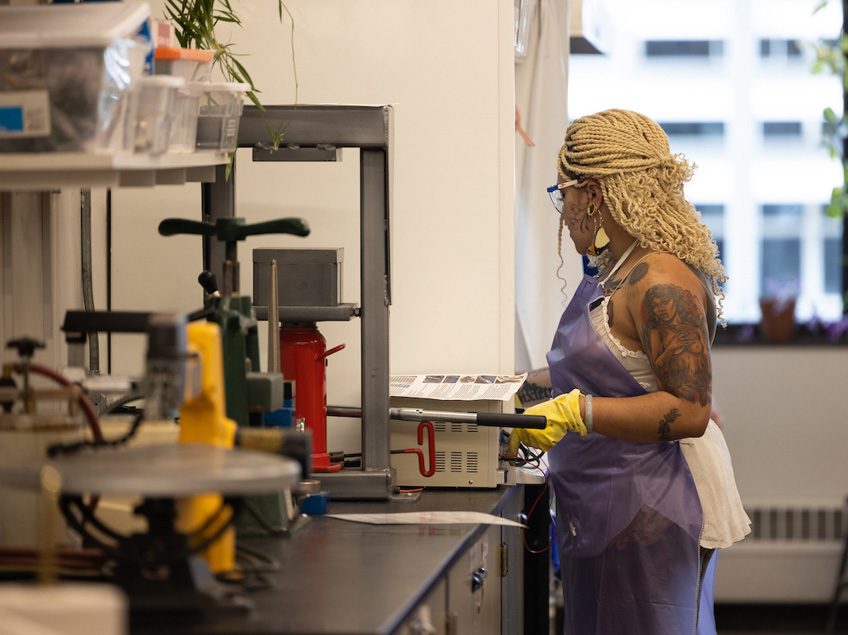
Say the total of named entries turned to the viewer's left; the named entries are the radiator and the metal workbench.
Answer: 0

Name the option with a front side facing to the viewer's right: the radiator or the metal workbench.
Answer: the metal workbench

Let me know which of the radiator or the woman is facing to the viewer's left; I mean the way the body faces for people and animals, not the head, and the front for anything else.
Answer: the woman

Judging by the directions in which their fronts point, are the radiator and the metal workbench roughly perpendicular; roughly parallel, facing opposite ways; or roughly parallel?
roughly perpendicular

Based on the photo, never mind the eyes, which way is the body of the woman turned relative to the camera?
to the viewer's left

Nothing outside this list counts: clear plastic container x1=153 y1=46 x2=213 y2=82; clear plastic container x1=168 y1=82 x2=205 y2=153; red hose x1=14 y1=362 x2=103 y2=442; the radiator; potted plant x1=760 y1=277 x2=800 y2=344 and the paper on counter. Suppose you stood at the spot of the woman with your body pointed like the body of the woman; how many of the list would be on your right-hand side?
2

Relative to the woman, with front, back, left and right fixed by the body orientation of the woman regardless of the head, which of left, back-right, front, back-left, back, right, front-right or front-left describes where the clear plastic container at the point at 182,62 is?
front-left

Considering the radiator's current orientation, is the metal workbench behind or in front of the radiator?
in front

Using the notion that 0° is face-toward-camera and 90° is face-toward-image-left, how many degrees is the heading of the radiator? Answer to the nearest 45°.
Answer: approximately 0°

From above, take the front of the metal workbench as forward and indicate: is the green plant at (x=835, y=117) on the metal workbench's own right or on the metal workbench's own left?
on the metal workbench's own left

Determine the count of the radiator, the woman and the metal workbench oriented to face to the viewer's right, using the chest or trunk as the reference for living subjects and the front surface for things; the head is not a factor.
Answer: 1

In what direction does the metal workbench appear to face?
to the viewer's right

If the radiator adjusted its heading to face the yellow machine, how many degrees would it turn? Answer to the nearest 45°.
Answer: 0° — it already faces it

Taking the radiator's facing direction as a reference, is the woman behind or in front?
in front

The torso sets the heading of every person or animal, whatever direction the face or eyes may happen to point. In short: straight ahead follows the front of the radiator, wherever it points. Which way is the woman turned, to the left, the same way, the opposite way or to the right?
to the right

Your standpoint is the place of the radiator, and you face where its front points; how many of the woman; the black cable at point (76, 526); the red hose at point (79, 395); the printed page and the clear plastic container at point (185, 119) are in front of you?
5
